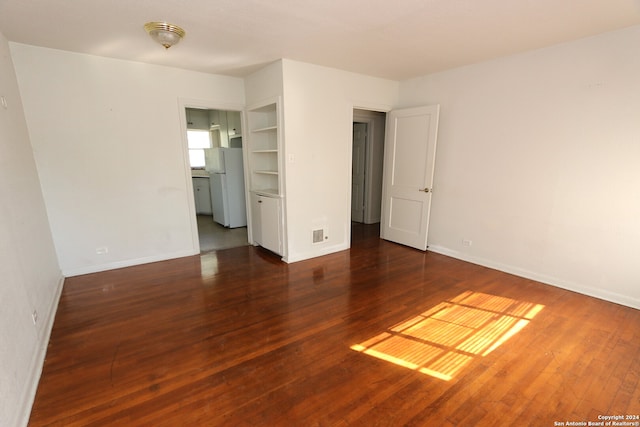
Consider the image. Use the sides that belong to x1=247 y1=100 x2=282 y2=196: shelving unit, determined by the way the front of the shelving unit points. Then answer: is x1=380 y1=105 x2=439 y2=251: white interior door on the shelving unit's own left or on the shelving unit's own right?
on the shelving unit's own left

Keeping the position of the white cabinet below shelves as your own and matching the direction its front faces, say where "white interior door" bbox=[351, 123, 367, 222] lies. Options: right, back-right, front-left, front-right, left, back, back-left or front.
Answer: back

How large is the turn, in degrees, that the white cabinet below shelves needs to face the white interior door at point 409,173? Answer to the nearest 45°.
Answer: approximately 135° to its left

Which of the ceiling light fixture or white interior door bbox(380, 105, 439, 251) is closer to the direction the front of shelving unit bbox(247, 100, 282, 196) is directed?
the ceiling light fixture

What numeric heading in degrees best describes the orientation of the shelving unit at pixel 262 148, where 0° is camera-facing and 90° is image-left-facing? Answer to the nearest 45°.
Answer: approximately 45°
